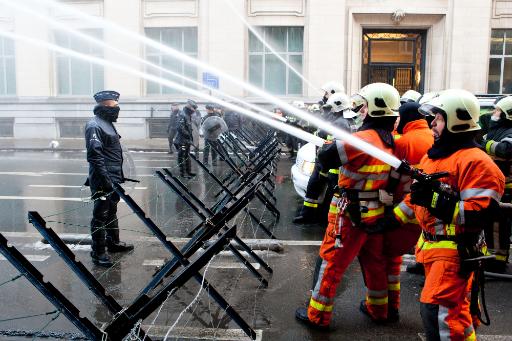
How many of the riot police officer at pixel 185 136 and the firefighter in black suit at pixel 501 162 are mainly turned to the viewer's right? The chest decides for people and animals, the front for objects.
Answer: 1

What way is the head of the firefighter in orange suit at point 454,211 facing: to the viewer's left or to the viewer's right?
to the viewer's left

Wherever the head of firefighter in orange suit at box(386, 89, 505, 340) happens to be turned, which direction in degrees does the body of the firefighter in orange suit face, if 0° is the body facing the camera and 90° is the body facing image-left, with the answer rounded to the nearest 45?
approximately 45°

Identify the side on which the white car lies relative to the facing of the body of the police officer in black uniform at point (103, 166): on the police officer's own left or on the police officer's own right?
on the police officer's own left

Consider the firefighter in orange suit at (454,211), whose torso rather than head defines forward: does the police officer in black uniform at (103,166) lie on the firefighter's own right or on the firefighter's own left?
on the firefighter's own right

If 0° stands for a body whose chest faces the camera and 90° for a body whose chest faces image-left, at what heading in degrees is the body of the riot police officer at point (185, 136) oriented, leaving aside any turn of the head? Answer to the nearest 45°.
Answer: approximately 270°

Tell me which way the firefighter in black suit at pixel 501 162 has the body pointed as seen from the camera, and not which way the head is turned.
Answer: to the viewer's left

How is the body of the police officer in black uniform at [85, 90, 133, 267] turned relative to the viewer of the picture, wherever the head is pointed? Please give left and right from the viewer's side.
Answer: facing the viewer and to the right of the viewer
